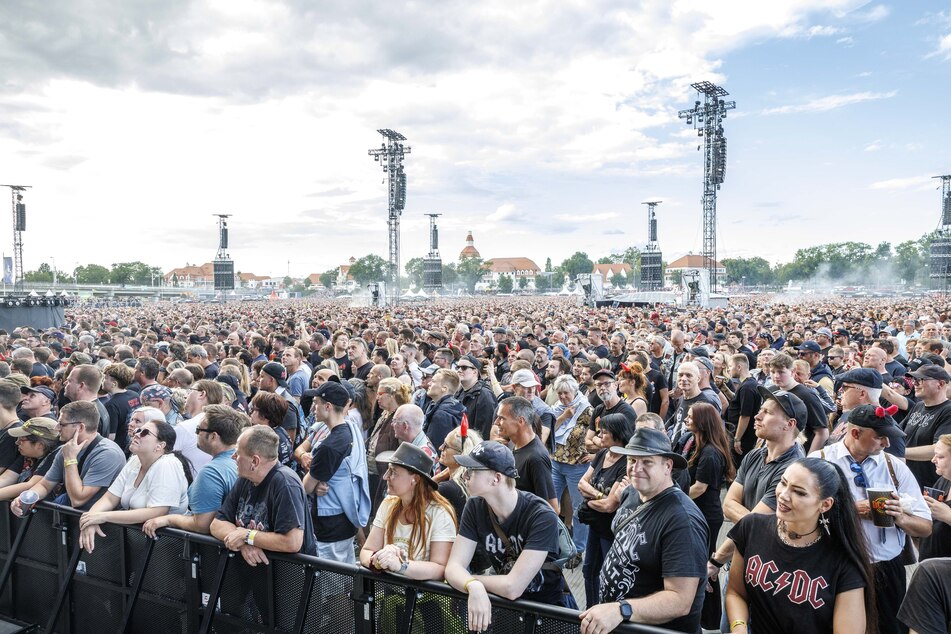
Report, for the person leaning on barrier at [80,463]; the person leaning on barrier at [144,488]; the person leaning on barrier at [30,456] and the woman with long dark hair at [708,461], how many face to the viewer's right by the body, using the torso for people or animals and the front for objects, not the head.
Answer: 0

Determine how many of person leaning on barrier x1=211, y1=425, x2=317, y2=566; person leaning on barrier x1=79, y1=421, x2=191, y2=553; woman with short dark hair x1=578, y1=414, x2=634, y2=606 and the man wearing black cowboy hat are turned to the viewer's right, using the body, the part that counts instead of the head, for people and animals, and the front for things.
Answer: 0

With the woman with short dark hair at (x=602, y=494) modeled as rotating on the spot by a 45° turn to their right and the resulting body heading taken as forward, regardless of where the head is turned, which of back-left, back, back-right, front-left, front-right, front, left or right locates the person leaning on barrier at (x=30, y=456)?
front

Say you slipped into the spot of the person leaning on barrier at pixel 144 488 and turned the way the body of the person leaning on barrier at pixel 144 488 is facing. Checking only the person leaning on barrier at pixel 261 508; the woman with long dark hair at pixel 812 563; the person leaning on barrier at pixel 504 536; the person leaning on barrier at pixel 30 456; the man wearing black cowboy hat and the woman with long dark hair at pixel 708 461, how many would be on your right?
1

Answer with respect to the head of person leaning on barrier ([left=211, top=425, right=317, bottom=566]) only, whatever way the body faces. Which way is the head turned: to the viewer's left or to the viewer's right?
to the viewer's left

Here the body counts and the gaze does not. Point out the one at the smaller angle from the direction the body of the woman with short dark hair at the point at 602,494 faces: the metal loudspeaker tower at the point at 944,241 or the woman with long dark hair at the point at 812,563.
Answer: the woman with long dark hair
